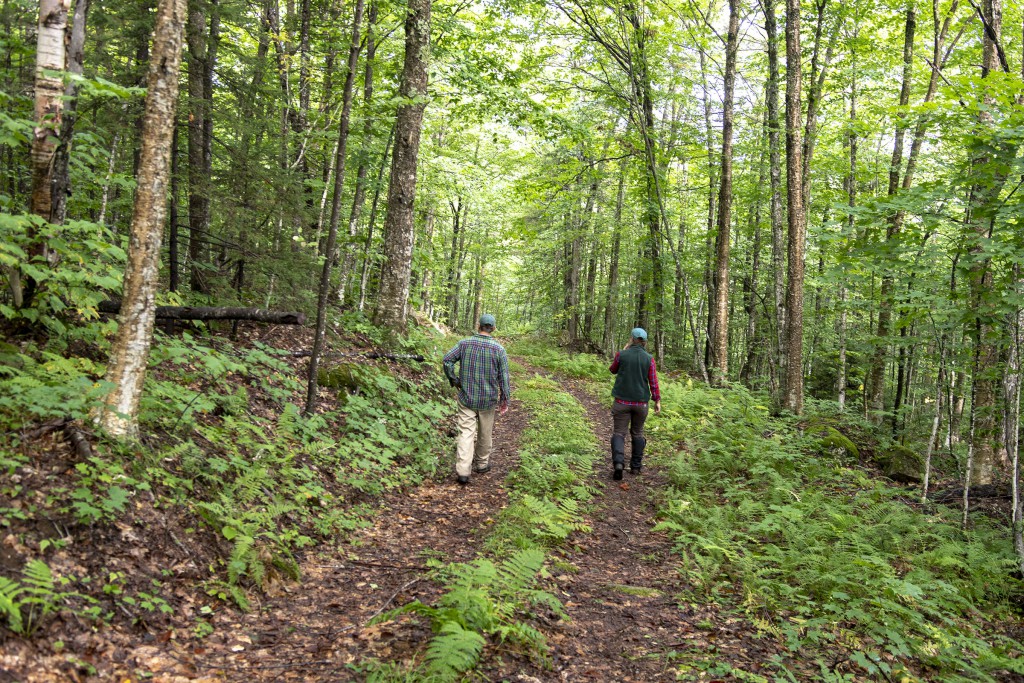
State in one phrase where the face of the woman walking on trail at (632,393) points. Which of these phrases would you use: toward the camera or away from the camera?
away from the camera

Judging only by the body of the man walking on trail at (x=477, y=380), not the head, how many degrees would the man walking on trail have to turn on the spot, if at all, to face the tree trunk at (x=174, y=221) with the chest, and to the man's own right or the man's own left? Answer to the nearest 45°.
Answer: approximately 90° to the man's own left

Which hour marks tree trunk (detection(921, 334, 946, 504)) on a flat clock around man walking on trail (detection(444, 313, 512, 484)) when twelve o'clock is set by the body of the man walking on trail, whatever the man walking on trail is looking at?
The tree trunk is roughly at 3 o'clock from the man walking on trail.

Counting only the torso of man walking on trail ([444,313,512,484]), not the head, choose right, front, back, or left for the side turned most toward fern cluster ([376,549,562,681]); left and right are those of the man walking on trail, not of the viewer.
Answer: back

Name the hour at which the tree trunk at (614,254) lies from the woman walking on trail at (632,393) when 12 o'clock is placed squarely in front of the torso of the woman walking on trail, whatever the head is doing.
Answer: The tree trunk is roughly at 12 o'clock from the woman walking on trail.

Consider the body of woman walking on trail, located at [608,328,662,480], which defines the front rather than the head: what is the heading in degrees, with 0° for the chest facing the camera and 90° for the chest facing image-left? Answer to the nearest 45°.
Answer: approximately 180°

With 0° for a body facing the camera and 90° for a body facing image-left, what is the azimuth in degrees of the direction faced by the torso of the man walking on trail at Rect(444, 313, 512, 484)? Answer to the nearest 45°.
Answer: approximately 180°
